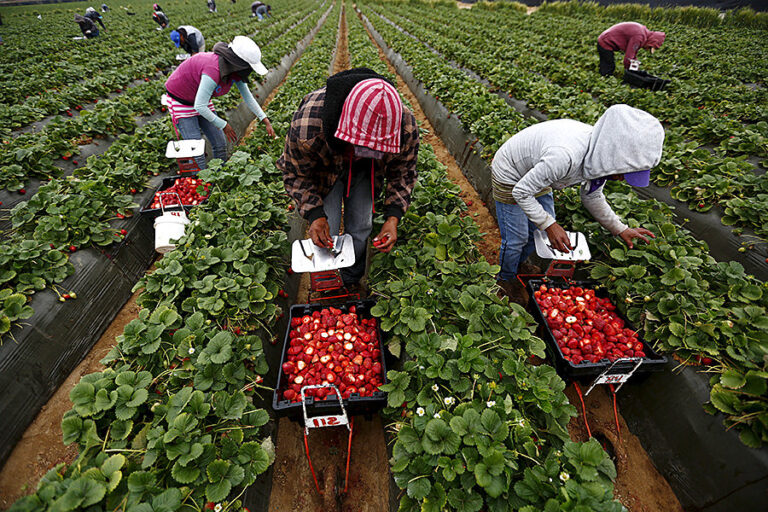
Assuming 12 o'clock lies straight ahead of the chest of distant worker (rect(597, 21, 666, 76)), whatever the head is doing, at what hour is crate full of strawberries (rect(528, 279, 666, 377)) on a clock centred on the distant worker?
The crate full of strawberries is roughly at 3 o'clock from the distant worker.

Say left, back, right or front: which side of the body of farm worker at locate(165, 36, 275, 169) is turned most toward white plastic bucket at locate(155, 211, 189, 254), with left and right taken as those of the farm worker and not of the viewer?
right

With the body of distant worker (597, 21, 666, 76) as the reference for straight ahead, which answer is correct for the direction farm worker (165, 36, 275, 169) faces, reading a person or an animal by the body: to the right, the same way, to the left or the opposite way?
the same way

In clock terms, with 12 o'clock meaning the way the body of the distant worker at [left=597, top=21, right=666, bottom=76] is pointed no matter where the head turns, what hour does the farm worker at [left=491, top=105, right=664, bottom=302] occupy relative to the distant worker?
The farm worker is roughly at 3 o'clock from the distant worker.

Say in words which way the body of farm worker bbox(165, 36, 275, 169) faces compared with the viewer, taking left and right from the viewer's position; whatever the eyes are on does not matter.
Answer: facing the viewer and to the right of the viewer

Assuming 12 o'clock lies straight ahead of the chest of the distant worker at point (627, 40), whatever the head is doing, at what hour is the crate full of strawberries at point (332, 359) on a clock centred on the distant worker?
The crate full of strawberries is roughly at 3 o'clock from the distant worker.

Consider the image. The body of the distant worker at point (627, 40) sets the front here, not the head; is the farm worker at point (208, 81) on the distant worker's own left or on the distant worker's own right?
on the distant worker's own right

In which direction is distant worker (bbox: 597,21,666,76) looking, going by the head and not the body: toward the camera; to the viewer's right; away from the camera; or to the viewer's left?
to the viewer's right

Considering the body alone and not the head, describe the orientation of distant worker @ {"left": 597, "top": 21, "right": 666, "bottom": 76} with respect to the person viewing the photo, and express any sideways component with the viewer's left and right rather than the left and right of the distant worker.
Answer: facing to the right of the viewer

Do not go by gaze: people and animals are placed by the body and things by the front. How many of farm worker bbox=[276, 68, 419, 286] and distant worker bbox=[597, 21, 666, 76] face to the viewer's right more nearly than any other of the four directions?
1

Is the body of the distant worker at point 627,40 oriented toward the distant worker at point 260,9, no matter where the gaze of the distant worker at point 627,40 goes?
no

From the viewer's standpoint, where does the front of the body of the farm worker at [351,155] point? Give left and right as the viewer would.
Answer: facing the viewer

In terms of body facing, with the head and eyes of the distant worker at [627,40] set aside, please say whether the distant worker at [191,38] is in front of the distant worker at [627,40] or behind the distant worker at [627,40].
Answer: behind

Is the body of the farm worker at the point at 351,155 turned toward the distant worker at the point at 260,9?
no
